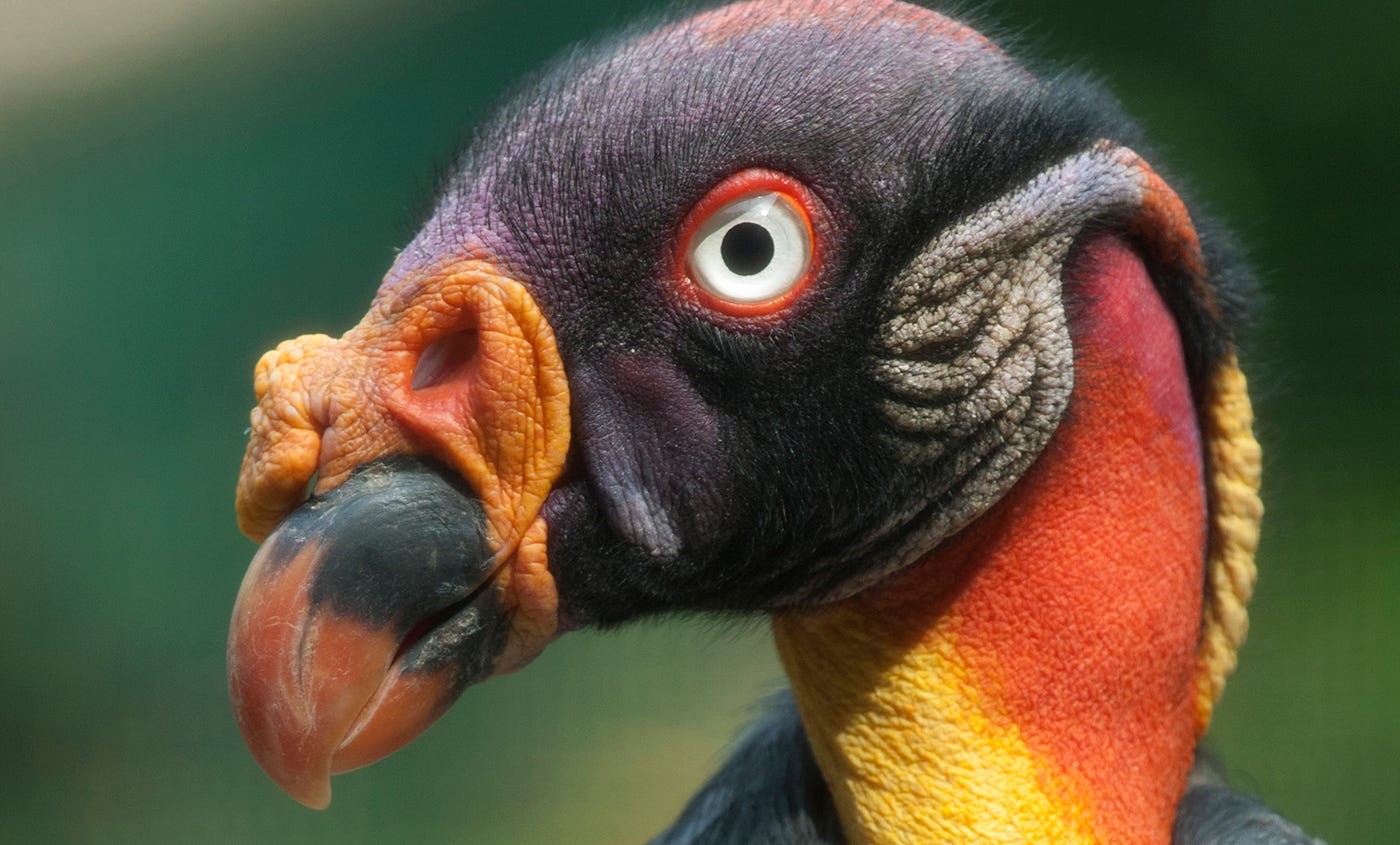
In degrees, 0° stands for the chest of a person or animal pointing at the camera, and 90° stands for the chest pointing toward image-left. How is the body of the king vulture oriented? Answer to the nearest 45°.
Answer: approximately 90°
